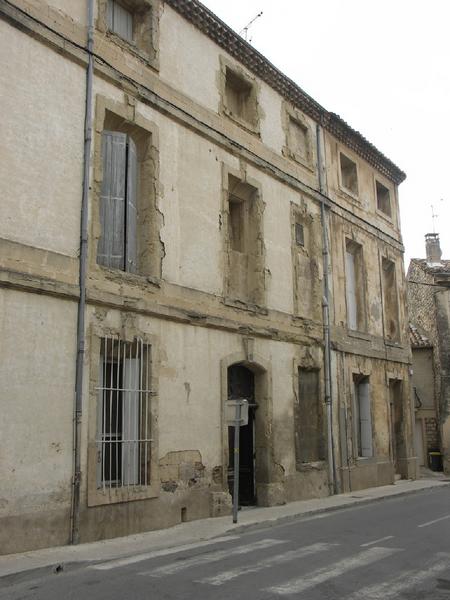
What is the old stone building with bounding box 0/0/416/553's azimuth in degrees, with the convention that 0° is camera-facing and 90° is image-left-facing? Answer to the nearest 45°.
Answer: approximately 315°

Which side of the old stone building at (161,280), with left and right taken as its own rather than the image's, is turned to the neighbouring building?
left
